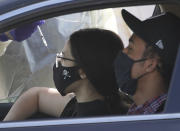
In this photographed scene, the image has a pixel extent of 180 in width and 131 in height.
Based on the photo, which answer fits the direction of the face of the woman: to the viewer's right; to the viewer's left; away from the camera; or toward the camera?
to the viewer's left

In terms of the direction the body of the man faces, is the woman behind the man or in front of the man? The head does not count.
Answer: in front

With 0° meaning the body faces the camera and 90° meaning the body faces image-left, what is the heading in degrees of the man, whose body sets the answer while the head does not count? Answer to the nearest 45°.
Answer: approximately 90°
